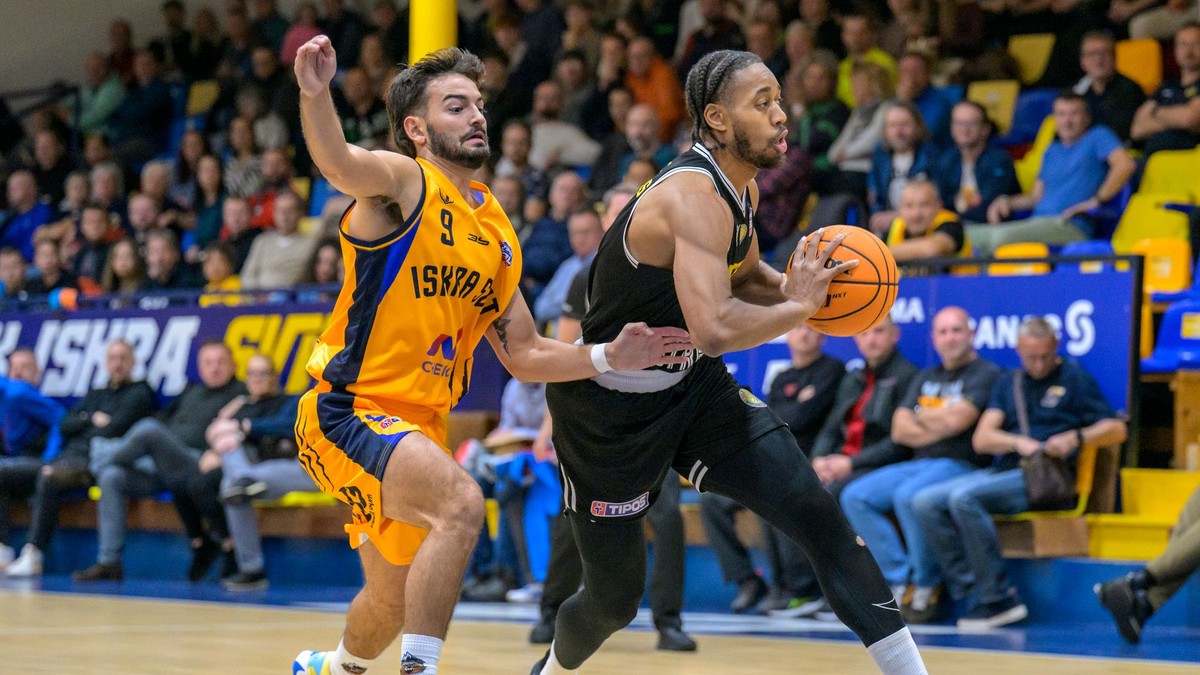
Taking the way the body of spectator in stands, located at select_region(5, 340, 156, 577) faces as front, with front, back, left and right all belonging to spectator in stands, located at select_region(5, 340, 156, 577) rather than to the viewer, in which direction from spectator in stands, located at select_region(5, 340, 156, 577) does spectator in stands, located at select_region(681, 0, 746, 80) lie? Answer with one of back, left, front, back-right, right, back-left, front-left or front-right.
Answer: back-left

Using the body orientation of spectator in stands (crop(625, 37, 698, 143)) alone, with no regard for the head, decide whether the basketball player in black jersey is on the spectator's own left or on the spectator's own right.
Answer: on the spectator's own left

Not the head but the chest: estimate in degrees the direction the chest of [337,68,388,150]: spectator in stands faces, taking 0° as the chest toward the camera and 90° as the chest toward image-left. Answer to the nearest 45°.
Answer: approximately 0°

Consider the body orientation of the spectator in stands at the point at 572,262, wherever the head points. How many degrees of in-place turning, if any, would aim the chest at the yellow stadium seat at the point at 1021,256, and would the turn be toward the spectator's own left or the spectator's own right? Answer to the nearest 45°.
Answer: approximately 90° to the spectator's own left

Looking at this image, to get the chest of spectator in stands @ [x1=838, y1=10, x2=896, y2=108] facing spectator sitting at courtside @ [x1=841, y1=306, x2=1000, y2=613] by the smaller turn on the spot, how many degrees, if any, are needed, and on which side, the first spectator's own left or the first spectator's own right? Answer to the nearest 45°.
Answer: approximately 45° to the first spectator's own left

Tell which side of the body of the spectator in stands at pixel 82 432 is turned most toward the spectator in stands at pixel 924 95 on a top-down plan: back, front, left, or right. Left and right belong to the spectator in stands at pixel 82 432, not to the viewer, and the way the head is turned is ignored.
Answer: left

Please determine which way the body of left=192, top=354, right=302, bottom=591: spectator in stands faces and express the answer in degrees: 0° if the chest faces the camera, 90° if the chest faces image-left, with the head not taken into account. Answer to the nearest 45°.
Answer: approximately 45°

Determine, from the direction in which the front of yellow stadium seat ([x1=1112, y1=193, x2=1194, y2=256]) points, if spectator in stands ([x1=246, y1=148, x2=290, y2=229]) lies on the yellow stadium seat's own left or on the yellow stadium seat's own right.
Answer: on the yellow stadium seat's own right

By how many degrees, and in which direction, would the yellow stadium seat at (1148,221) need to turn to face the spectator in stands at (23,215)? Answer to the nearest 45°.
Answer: approximately 45° to its right
